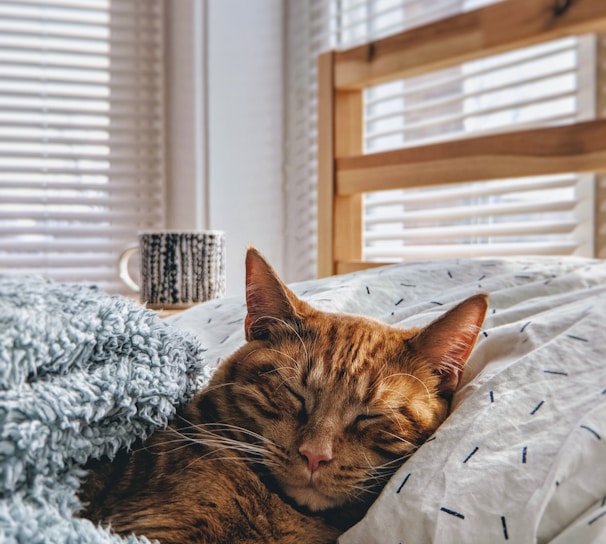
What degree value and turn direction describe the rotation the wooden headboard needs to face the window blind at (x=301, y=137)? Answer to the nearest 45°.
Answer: approximately 90° to its right

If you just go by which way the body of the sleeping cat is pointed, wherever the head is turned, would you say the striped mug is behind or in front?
behind

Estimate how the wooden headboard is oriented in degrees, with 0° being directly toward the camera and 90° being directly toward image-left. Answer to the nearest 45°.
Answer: approximately 45°

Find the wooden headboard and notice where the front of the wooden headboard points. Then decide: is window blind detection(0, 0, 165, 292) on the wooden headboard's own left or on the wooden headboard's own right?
on the wooden headboard's own right

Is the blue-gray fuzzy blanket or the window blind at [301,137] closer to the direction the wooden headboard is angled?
the blue-gray fuzzy blanket
